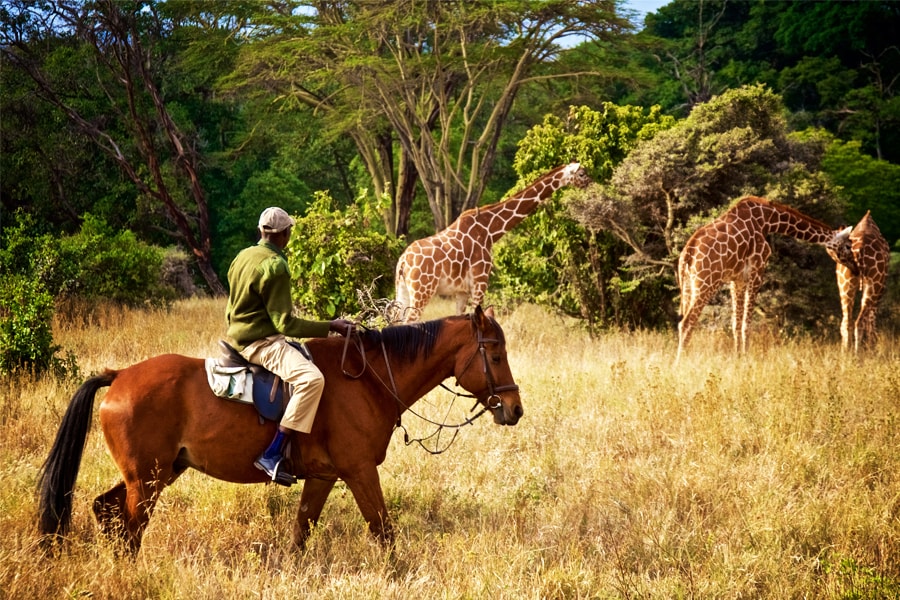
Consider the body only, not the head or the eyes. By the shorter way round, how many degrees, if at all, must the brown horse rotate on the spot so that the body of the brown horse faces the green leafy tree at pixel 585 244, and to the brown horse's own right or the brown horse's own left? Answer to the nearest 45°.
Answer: approximately 45° to the brown horse's own left

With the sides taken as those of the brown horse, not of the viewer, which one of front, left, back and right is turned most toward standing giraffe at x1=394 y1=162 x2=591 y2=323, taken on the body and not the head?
left

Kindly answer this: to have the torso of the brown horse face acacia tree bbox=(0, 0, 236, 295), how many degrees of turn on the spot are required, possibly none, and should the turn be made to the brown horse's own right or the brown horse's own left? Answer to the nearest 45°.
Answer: approximately 90° to the brown horse's own left

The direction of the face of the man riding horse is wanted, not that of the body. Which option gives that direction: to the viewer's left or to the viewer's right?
to the viewer's right

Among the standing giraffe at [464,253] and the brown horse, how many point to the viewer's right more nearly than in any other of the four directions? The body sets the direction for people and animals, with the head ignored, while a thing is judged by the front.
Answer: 2

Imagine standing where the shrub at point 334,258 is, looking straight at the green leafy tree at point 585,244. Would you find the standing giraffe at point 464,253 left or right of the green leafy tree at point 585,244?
right

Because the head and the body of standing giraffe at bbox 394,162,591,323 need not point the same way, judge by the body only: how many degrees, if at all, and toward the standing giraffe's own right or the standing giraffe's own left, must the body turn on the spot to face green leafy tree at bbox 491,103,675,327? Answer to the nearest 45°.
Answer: approximately 45° to the standing giraffe's own left

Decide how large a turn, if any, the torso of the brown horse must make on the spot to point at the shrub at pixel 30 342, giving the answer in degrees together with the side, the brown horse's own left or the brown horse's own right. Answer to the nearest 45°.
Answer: approximately 135° to the brown horse's own left

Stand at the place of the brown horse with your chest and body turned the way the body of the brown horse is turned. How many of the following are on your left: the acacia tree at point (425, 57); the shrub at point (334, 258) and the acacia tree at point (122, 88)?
3

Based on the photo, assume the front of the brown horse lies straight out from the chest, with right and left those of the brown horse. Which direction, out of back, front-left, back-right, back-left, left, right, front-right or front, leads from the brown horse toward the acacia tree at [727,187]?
front-left

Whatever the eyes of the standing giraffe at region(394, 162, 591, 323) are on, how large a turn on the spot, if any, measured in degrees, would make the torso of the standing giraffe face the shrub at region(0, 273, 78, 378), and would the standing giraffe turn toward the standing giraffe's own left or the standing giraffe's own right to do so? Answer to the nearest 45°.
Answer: approximately 135° to the standing giraffe's own right

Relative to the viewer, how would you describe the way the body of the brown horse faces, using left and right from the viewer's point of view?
facing to the right of the viewer

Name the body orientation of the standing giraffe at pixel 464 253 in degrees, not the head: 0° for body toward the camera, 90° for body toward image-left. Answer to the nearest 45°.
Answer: approximately 270°

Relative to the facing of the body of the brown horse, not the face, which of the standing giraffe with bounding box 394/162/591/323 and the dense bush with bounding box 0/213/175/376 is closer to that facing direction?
the standing giraffe

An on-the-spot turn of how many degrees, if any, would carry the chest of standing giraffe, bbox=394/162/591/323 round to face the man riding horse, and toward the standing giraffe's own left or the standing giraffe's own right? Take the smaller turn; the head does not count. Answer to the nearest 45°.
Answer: approximately 90° to the standing giraffe's own right
